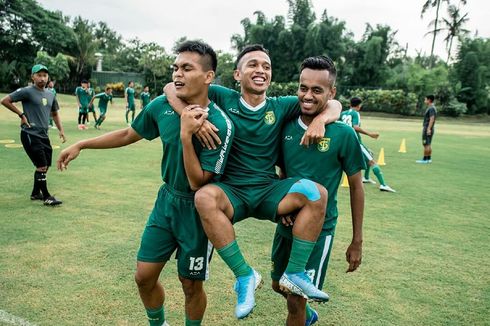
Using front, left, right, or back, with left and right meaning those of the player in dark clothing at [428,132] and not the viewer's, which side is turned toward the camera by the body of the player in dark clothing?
left

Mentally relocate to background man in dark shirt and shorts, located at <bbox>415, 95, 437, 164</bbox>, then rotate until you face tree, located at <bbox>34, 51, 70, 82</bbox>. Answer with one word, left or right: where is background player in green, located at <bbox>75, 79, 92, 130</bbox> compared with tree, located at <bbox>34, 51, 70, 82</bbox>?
left

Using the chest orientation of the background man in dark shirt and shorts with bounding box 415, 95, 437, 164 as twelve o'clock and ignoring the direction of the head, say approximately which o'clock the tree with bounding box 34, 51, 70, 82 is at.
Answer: The tree is roughly at 1 o'clock from the background man in dark shirt and shorts.

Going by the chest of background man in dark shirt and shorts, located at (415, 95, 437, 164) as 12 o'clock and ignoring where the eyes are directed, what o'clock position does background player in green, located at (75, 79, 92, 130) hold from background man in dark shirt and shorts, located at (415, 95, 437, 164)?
background player in green, located at (75, 79, 92, 130) is roughly at 12 o'clock from background man in dark shirt and shorts, located at (415, 95, 437, 164).
